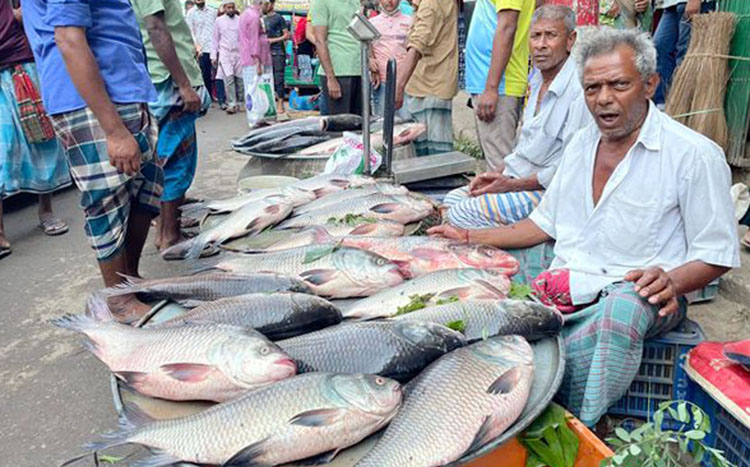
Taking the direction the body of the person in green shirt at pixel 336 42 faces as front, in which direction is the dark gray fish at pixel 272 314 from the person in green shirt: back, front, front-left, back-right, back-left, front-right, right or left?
front-right

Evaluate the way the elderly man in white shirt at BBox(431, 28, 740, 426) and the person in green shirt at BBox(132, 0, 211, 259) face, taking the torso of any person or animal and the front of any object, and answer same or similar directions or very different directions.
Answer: very different directions

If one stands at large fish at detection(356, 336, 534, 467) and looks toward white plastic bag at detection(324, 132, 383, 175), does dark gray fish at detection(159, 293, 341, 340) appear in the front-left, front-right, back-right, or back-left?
front-left

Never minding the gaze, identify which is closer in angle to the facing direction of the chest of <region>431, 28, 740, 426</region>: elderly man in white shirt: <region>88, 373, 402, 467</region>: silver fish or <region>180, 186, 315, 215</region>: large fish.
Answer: the silver fish

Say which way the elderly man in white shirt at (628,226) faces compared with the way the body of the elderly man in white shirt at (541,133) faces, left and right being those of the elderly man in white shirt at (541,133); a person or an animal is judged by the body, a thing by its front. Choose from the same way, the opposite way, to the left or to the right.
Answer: the same way

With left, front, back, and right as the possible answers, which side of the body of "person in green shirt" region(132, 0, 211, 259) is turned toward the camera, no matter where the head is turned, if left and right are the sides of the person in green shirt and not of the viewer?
right

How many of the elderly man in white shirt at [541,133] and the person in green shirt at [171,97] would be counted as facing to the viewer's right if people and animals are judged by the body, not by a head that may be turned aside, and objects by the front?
1

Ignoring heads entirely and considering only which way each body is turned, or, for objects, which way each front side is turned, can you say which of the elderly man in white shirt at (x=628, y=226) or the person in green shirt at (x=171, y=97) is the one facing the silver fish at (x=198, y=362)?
the elderly man in white shirt

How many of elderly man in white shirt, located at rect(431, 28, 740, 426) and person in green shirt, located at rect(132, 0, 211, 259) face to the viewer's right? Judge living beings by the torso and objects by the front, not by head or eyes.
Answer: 1

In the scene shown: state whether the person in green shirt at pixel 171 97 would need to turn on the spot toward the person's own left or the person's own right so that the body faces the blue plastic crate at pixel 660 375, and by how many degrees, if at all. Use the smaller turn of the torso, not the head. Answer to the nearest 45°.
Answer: approximately 45° to the person's own right

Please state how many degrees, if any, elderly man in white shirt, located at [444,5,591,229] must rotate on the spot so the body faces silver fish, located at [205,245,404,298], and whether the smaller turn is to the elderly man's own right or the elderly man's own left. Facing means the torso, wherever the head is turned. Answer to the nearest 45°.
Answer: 0° — they already face it

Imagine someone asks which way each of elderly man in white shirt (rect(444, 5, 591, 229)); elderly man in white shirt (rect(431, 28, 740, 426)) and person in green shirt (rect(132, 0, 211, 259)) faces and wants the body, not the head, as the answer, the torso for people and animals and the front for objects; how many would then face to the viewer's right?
1

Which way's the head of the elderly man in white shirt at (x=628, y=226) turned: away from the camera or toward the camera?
toward the camera

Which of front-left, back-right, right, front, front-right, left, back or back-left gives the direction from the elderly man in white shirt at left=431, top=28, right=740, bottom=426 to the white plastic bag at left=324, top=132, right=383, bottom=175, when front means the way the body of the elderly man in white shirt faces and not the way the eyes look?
right
